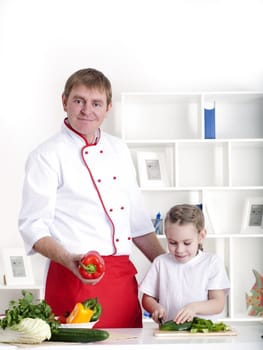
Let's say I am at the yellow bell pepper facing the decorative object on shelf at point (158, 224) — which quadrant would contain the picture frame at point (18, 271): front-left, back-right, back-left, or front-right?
front-left

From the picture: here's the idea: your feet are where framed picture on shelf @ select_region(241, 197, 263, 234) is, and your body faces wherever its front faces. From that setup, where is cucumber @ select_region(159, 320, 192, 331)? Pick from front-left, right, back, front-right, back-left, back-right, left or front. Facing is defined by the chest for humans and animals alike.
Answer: front

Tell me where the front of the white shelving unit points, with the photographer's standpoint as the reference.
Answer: facing the viewer

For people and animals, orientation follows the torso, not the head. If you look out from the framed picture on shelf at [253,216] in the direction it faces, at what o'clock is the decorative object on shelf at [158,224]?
The decorative object on shelf is roughly at 2 o'clock from the framed picture on shelf.

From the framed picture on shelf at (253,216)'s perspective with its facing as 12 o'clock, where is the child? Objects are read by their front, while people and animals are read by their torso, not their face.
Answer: The child is roughly at 12 o'clock from the framed picture on shelf.

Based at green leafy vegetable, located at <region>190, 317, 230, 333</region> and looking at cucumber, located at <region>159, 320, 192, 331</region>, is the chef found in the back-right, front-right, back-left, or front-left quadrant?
front-right

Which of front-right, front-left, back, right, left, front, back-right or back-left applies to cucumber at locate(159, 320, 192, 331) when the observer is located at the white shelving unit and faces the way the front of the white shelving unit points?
front

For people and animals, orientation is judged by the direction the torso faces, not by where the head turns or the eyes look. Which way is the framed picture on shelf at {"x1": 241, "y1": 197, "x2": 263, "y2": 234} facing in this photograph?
toward the camera

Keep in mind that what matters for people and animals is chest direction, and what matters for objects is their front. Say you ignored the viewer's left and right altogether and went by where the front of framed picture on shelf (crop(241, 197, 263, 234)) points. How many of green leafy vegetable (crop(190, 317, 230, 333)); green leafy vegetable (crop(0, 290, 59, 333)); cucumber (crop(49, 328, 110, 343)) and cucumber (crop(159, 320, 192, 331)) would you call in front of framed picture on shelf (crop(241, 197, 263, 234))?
4

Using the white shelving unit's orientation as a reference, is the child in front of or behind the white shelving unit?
in front

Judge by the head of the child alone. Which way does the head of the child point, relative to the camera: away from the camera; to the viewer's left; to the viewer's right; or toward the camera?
toward the camera

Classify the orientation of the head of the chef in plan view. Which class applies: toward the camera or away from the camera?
toward the camera

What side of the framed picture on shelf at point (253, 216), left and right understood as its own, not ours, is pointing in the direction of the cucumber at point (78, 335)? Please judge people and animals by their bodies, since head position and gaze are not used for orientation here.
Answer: front

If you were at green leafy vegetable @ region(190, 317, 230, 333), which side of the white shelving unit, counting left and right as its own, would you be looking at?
front

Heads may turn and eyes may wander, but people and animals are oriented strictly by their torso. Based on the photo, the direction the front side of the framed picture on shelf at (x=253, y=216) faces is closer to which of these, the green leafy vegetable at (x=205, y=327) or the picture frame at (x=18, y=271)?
the green leafy vegetable
